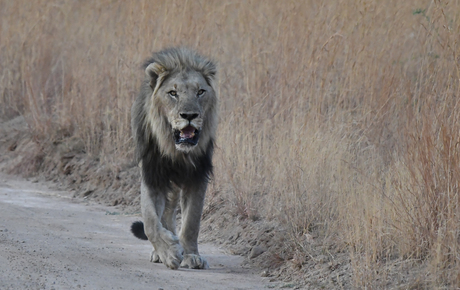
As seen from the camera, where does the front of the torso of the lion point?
toward the camera
